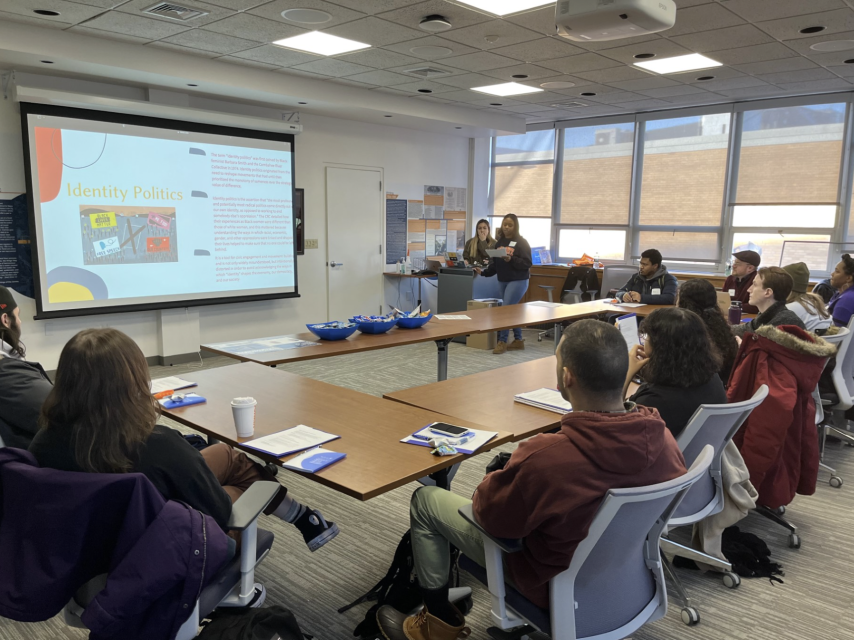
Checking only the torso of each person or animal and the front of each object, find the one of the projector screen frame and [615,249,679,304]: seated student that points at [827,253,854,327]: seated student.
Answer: the projector screen frame

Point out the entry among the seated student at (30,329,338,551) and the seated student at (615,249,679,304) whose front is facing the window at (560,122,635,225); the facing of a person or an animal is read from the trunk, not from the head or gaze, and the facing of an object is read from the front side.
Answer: the seated student at (30,329,338,551)

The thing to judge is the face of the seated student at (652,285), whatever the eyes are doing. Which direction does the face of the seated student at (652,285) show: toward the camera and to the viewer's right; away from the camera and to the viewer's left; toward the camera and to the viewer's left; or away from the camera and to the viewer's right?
toward the camera and to the viewer's left

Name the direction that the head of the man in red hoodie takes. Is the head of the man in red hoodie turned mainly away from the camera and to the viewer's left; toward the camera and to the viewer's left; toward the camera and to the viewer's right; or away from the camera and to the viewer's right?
away from the camera and to the viewer's left

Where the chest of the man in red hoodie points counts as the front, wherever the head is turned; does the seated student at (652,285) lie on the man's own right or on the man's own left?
on the man's own right

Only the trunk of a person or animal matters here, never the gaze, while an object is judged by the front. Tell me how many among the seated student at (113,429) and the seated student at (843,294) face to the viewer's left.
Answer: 1

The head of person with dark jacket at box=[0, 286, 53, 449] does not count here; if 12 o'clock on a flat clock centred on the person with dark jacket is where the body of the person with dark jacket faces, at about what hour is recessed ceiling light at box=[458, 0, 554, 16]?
The recessed ceiling light is roughly at 1 o'clock from the person with dark jacket.

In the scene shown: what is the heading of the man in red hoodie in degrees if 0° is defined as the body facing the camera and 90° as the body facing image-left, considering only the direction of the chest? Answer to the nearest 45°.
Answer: approximately 135°

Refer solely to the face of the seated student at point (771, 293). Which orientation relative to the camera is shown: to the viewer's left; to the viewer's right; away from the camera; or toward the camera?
to the viewer's left

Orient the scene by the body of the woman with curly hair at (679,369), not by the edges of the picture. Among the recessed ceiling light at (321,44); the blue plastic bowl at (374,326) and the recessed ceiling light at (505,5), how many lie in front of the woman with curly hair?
3

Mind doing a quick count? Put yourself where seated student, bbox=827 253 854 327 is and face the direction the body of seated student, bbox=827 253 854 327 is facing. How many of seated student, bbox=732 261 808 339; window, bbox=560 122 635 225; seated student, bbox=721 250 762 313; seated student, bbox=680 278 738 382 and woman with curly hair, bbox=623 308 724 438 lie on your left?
3

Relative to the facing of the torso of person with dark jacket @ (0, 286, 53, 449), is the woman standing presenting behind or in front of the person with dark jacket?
in front

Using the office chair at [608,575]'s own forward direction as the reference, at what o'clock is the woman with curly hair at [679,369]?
The woman with curly hair is roughly at 2 o'clock from the office chair.

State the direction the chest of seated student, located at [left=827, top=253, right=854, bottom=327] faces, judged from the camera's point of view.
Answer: to the viewer's left

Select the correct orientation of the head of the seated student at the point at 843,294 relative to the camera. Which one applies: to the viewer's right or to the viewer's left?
to the viewer's left

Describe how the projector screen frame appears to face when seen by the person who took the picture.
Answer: facing the viewer and to the right of the viewer

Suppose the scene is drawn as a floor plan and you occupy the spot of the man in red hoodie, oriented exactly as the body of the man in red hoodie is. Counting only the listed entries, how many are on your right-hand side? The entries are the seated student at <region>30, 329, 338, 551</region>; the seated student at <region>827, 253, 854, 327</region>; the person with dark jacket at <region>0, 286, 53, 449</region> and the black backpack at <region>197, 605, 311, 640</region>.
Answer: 1
